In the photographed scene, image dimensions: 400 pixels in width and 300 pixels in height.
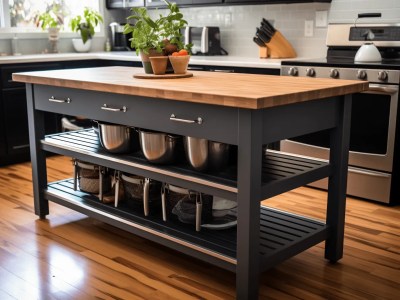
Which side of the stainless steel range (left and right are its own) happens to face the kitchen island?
front

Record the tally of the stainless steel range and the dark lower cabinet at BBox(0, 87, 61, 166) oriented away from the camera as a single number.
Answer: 0

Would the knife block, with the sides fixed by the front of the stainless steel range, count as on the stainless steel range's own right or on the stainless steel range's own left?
on the stainless steel range's own right

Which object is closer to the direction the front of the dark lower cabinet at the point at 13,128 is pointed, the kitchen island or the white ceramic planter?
the kitchen island

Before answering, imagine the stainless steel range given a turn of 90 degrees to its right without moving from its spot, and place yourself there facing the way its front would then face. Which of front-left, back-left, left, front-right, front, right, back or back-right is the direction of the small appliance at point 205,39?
front

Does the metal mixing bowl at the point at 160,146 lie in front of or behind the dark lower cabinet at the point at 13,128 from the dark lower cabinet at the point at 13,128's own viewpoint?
in front

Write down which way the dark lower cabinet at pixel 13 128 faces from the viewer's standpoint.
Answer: facing the viewer and to the right of the viewer

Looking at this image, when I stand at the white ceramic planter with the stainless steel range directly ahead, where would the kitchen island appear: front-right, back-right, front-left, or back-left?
front-right

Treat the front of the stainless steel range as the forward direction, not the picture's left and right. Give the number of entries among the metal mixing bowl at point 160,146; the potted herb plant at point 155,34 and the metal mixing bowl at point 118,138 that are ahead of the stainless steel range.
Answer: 3

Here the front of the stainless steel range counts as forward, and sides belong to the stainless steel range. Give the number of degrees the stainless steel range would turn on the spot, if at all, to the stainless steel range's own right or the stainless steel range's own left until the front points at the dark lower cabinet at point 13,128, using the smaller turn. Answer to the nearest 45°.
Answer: approximately 45° to the stainless steel range's own right

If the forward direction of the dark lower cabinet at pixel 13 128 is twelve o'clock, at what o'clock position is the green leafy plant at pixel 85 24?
The green leafy plant is roughly at 9 o'clock from the dark lower cabinet.

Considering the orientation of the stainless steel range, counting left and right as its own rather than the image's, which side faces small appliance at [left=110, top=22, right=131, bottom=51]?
right

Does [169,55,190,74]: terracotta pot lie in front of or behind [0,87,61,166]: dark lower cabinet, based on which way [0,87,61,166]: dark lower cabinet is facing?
in front

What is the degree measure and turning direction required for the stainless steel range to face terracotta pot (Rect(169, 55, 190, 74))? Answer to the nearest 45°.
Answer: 0° — it already faces it

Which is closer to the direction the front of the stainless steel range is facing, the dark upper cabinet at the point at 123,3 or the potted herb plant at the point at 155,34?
the potted herb plant
